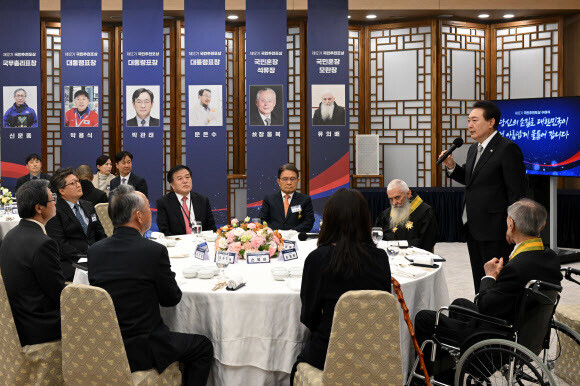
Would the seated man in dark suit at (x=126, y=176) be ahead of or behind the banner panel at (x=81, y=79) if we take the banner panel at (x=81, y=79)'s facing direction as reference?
ahead

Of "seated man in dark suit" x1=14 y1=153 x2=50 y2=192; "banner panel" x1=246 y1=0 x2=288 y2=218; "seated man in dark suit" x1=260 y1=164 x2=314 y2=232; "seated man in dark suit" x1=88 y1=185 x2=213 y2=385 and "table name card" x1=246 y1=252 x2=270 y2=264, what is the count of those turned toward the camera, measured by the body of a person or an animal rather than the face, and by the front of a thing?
4

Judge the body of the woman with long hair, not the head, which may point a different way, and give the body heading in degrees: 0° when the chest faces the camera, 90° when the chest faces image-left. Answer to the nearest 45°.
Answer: approximately 180°

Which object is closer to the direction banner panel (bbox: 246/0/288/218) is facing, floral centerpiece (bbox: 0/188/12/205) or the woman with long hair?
the woman with long hair

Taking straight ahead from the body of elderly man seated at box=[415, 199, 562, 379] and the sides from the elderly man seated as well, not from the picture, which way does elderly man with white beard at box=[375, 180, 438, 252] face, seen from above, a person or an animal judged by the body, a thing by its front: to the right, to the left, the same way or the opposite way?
to the left

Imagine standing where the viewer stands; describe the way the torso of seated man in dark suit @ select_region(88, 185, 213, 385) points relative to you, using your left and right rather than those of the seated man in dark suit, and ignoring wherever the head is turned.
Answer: facing away from the viewer and to the right of the viewer
